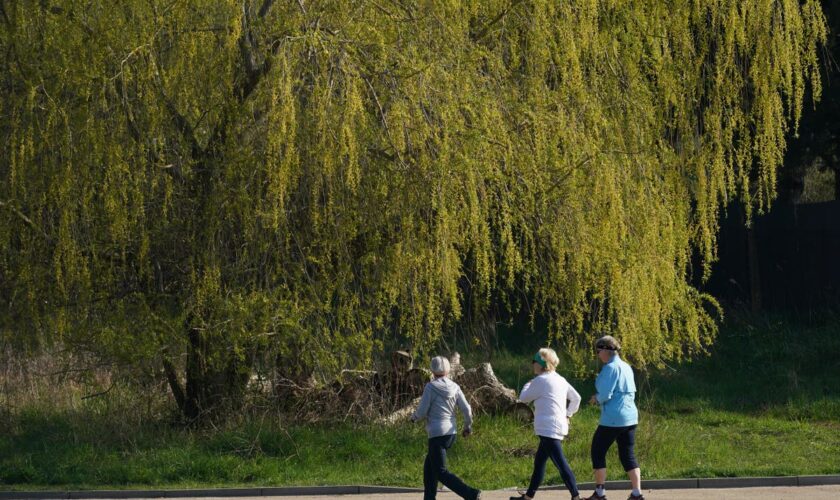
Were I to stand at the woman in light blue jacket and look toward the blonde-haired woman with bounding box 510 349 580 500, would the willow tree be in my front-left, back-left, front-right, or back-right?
front-right

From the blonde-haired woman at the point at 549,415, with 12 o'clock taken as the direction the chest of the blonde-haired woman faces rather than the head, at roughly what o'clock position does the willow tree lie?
The willow tree is roughly at 12 o'clock from the blonde-haired woman.

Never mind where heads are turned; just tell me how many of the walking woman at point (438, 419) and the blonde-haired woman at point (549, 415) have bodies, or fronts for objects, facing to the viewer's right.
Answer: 0

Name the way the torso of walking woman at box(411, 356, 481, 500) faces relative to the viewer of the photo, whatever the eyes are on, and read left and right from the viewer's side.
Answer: facing away from the viewer and to the left of the viewer

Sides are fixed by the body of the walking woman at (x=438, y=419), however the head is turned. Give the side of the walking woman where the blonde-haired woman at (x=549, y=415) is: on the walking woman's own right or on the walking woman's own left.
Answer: on the walking woman's own right

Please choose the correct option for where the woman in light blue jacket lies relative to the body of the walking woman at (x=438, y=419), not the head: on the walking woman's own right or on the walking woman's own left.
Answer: on the walking woman's own right

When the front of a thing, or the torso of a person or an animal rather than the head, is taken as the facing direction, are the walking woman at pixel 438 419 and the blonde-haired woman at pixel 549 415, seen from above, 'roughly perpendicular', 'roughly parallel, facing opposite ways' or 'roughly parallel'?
roughly parallel
